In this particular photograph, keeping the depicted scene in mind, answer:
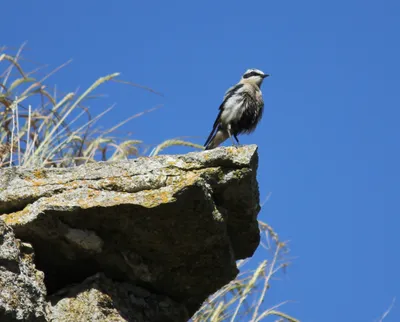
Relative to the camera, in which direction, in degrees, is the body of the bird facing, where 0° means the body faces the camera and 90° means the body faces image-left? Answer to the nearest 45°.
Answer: approximately 270°
